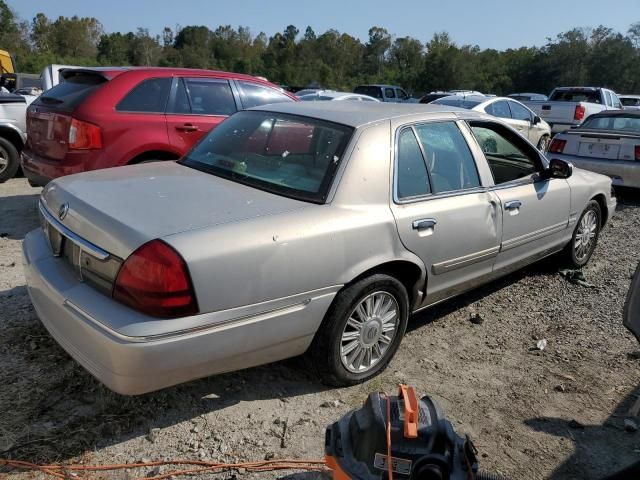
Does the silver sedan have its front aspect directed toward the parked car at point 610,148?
yes

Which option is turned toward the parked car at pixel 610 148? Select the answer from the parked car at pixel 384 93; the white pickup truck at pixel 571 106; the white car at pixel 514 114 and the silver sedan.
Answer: the silver sedan

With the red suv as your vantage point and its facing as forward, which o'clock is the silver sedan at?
The silver sedan is roughly at 4 o'clock from the red suv.

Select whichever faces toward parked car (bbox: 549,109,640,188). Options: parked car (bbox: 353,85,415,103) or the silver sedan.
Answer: the silver sedan

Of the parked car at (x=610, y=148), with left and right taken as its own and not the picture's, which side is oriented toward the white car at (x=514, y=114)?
left

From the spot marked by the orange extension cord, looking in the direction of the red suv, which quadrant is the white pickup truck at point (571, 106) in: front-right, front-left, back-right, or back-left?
front-right

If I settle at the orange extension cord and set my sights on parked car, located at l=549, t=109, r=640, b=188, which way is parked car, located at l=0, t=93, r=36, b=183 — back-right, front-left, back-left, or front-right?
front-left

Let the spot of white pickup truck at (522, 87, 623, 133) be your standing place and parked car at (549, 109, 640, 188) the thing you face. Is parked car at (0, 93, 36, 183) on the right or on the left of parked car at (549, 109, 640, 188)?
right

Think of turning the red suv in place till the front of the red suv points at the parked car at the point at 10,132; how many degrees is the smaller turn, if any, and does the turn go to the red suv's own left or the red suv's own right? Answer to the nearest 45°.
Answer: approximately 90° to the red suv's own left

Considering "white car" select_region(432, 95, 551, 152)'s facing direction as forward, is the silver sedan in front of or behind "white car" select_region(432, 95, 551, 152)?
behind

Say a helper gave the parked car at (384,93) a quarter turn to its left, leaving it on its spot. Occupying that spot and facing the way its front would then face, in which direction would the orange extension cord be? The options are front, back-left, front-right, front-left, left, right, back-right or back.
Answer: back-left

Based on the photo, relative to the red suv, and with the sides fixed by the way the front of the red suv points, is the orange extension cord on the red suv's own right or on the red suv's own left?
on the red suv's own right

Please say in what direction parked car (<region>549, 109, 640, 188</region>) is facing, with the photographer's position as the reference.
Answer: facing away from the viewer and to the right of the viewer

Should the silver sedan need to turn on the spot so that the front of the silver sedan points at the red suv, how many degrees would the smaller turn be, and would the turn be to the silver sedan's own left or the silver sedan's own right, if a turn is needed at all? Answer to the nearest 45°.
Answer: approximately 90° to the silver sedan's own left
